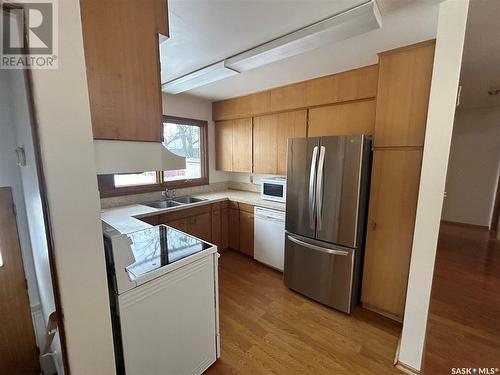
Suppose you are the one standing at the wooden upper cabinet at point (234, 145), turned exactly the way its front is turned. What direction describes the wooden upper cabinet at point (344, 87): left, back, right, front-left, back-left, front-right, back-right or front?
left

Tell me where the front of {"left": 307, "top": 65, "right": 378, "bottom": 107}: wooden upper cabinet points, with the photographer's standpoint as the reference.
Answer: facing the viewer and to the left of the viewer

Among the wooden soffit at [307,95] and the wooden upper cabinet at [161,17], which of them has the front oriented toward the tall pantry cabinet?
the wooden upper cabinet at [161,17]

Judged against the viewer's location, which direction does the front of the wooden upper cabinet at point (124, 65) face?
facing to the right of the viewer

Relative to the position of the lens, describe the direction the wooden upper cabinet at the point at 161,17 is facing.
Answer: facing to the right of the viewer

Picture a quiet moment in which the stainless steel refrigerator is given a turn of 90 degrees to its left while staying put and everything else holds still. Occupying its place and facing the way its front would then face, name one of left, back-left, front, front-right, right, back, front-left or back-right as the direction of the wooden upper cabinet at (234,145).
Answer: back

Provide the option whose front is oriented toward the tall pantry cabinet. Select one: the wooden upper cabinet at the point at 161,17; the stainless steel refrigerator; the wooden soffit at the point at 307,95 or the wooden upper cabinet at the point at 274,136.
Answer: the wooden upper cabinet at the point at 161,17

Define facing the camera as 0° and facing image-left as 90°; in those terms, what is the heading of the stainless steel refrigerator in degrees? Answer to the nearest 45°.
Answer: approximately 45°

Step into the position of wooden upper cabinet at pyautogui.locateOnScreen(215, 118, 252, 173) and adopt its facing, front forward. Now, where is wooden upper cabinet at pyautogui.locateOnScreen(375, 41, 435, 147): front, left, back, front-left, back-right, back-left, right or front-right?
left

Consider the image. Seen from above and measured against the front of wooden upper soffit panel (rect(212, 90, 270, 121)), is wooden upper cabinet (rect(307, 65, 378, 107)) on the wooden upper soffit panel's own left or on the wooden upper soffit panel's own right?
on the wooden upper soffit panel's own left
